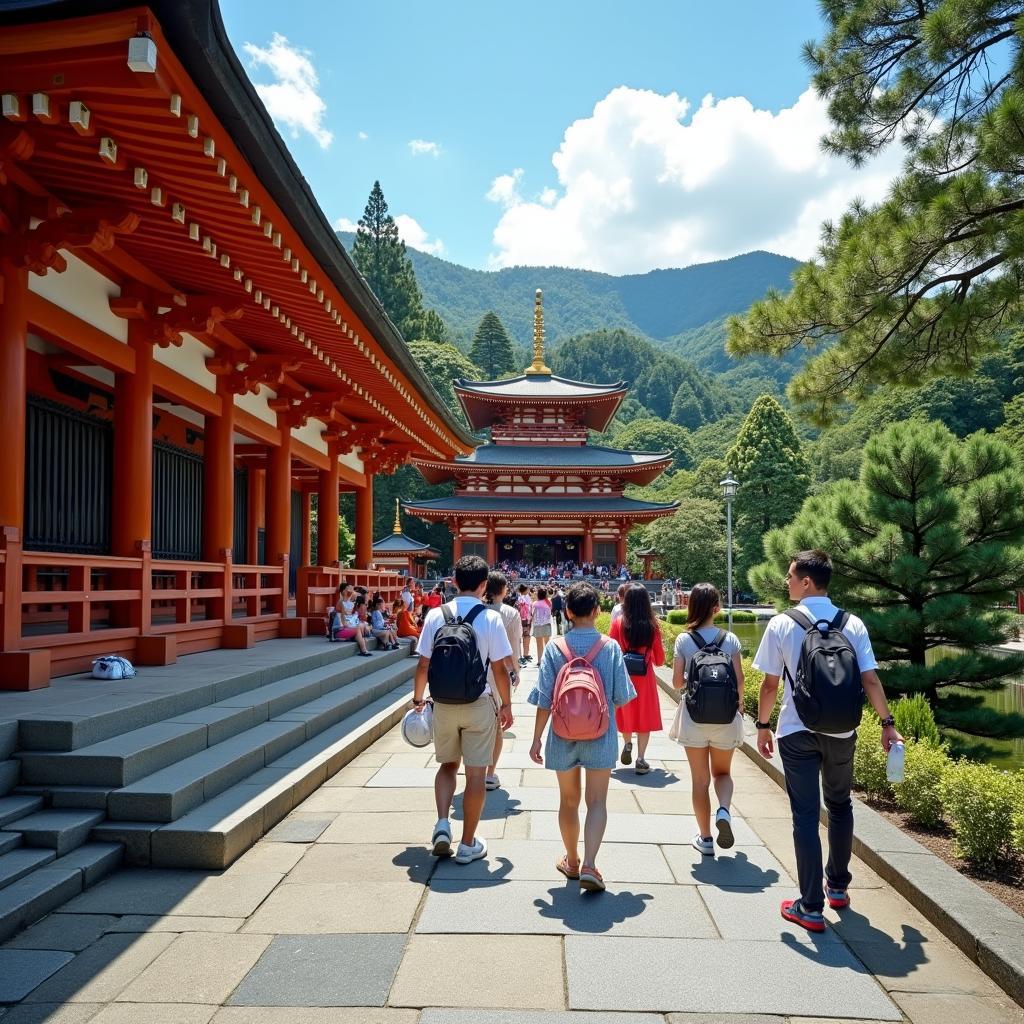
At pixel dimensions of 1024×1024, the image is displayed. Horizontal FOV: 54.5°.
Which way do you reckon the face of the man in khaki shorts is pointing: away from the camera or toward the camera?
away from the camera

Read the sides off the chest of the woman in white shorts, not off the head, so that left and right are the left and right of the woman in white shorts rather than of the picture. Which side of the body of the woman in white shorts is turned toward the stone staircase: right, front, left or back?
left

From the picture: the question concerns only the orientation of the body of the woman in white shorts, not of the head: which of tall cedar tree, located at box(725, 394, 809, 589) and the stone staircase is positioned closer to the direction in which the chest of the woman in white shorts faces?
the tall cedar tree

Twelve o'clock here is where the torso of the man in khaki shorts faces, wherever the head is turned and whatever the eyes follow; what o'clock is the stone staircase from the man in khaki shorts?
The stone staircase is roughly at 9 o'clock from the man in khaki shorts.

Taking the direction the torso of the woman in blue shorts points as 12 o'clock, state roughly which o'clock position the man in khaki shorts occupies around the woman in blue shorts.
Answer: The man in khaki shorts is roughly at 10 o'clock from the woman in blue shorts.

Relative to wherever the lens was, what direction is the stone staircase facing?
facing the viewer and to the right of the viewer

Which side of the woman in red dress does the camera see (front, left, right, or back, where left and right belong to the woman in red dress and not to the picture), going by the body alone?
back

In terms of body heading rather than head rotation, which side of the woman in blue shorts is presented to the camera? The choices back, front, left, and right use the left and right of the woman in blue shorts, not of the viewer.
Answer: back

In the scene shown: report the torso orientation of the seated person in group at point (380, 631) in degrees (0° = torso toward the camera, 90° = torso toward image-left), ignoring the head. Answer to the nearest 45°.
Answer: approximately 315°

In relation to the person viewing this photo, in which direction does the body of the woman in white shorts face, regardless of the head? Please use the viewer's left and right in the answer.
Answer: facing away from the viewer

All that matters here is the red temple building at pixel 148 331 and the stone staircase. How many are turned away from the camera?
0

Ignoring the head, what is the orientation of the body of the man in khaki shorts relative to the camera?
away from the camera

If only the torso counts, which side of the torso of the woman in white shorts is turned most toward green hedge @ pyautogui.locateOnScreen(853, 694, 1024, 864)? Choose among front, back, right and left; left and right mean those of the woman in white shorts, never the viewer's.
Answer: right

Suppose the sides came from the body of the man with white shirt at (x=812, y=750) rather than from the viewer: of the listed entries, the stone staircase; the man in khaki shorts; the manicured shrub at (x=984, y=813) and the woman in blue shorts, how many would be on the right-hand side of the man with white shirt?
1

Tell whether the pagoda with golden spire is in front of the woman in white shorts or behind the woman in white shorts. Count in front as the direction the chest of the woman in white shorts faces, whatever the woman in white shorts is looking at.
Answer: in front

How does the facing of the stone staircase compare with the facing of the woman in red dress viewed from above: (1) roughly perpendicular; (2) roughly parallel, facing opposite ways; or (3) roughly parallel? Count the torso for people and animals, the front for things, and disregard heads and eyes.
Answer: roughly perpendicular

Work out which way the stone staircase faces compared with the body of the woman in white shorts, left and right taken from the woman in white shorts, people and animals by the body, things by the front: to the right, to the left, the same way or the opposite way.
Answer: to the right

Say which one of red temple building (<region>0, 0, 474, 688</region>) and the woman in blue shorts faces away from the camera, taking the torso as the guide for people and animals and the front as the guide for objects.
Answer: the woman in blue shorts

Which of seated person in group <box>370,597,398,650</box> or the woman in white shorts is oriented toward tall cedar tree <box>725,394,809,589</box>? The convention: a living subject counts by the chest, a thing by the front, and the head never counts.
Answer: the woman in white shorts

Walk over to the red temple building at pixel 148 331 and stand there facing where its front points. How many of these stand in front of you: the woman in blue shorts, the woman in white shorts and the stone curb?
3

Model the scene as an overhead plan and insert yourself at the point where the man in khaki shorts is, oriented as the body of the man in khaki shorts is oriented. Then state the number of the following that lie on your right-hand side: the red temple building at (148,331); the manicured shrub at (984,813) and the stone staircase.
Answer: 1

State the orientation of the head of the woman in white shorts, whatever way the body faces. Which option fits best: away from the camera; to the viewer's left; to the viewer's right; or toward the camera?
away from the camera
